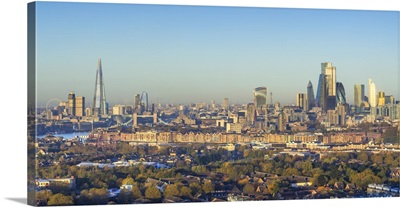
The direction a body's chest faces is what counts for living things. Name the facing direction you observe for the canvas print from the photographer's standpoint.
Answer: facing the viewer and to the right of the viewer
